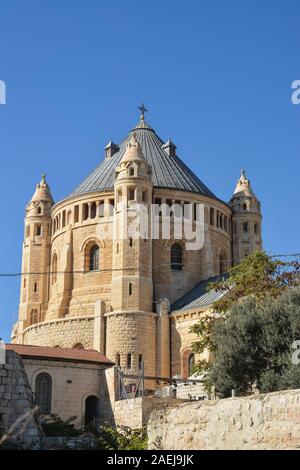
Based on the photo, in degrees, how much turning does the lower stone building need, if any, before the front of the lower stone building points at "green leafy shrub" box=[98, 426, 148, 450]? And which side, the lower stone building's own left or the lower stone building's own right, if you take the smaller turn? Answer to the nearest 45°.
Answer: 0° — it already faces it

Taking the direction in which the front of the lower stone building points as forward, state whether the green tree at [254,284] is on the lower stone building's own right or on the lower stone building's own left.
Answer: on the lower stone building's own left

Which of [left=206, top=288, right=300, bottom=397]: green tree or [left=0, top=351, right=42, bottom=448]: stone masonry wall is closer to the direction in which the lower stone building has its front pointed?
the stone masonry wall

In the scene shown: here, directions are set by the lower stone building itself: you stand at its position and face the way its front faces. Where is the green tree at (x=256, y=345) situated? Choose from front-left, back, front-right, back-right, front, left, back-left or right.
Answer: front-left

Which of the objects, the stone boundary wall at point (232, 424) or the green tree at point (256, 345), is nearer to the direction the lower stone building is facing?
the stone boundary wall

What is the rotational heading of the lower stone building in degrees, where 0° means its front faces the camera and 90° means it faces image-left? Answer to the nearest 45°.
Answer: approximately 0°

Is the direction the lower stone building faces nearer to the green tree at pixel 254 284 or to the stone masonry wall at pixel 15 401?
the stone masonry wall

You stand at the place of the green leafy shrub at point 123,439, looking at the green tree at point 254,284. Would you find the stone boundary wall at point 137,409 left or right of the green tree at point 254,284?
left
